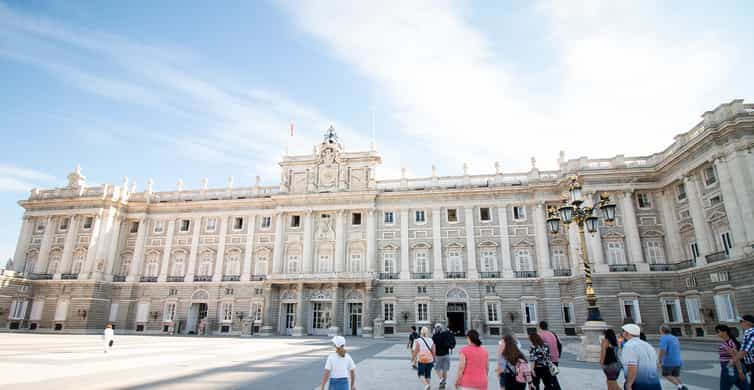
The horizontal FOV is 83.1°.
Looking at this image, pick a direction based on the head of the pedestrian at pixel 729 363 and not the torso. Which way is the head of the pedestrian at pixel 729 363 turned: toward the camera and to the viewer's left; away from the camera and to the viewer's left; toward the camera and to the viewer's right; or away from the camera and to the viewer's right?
toward the camera and to the viewer's left

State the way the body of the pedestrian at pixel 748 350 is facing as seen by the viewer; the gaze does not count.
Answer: to the viewer's left

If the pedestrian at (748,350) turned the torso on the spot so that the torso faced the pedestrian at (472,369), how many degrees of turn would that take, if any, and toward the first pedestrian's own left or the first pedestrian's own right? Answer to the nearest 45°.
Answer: approximately 45° to the first pedestrian's own left

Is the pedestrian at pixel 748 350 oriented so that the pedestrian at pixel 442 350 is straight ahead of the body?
yes

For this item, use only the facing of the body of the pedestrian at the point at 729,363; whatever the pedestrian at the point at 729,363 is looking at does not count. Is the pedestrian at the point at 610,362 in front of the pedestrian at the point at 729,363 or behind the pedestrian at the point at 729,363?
in front

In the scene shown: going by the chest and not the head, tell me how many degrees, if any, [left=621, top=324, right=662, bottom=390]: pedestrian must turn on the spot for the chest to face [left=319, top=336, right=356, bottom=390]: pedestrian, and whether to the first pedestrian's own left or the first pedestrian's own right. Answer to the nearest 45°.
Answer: approximately 90° to the first pedestrian's own left

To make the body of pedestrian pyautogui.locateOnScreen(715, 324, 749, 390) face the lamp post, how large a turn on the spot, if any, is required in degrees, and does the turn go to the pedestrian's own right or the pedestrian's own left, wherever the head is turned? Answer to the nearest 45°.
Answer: approximately 45° to the pedestrian's own right

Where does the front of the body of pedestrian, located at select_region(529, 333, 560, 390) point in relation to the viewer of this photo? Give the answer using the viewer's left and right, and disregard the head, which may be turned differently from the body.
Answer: facing away from the viewer and to the left of the viewer

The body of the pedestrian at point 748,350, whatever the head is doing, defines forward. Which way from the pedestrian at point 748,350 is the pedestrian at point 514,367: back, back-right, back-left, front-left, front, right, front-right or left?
front-left

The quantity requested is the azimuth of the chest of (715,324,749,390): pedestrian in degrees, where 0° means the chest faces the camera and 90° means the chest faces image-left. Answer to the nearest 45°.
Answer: approximately 90°

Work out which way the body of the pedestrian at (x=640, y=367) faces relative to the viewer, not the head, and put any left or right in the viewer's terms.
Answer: facing away from the viewer and to the left of the viewer

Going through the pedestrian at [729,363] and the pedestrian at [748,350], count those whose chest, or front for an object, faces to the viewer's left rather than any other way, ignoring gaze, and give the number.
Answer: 2

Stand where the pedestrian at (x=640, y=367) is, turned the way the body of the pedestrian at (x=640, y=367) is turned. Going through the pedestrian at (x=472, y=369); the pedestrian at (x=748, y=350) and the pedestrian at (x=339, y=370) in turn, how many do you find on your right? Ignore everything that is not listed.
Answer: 1

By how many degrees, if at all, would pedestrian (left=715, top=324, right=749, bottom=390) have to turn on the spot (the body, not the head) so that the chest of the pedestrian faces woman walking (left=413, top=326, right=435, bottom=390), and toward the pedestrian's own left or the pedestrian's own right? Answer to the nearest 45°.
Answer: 0° — they already face them
